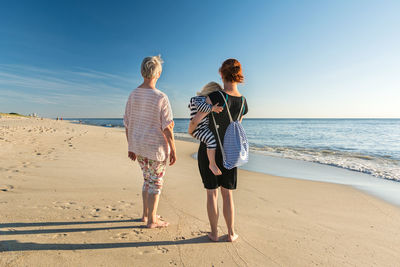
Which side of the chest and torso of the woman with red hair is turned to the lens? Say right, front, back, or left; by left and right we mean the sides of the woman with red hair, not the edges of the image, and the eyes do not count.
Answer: back

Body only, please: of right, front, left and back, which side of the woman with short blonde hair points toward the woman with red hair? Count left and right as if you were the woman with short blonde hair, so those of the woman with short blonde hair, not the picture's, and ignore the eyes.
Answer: right

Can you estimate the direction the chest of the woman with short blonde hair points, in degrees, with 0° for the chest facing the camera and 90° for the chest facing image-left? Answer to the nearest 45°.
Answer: approximately 225°

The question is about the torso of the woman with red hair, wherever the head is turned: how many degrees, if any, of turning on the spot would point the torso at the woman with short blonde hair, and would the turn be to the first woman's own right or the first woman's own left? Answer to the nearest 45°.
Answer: approximately 90° to the first woman's own left

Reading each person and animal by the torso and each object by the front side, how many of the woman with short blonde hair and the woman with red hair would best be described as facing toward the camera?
0

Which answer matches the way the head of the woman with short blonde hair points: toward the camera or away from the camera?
away from the camera
